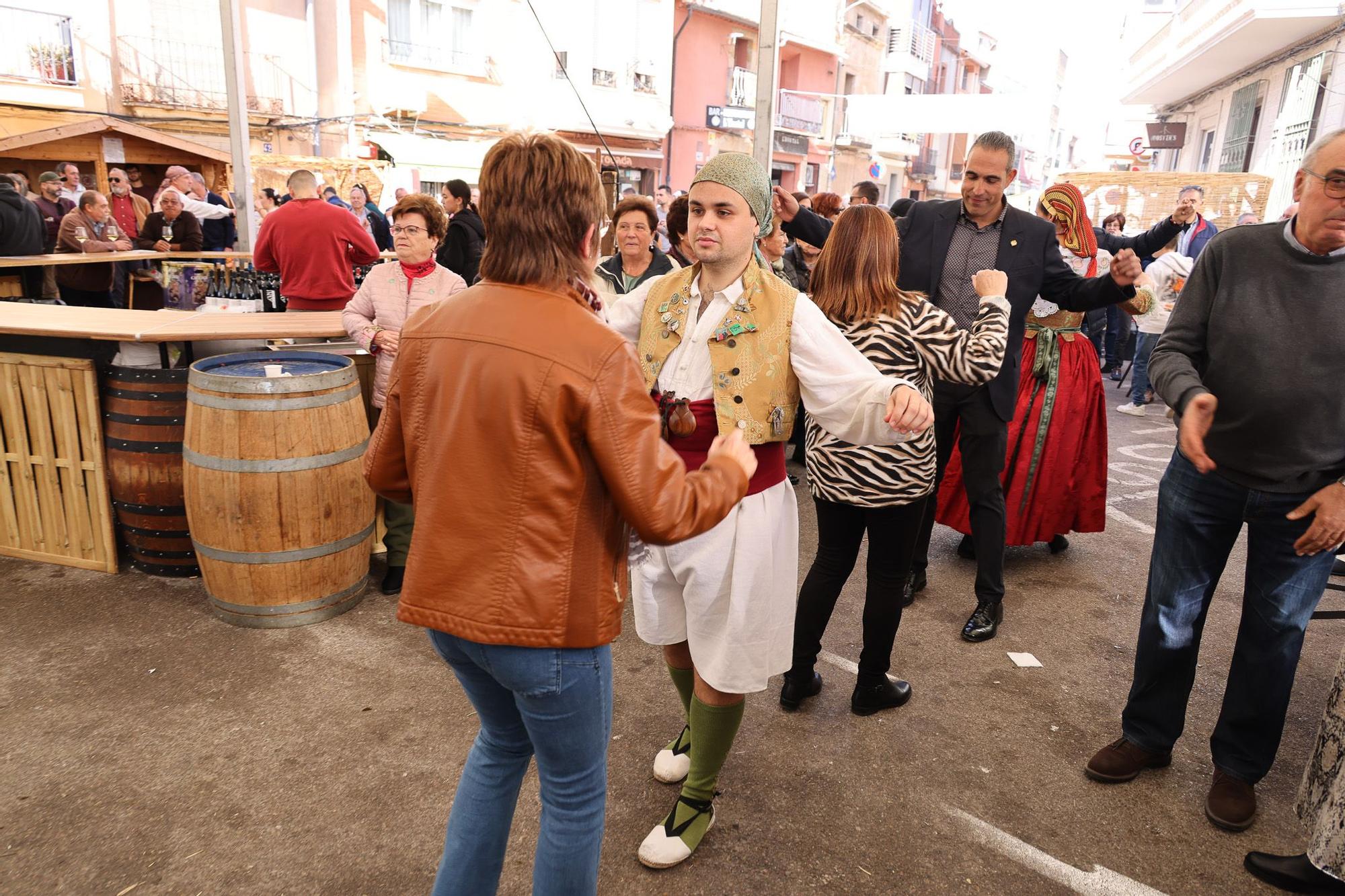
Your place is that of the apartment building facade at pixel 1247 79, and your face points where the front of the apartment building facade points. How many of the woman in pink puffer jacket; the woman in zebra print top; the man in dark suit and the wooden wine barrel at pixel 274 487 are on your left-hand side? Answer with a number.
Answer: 4

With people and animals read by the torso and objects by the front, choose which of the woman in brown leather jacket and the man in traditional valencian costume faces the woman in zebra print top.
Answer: the woman in brown leather jacket

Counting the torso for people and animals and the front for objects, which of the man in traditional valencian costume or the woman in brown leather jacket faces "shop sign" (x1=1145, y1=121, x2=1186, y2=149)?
the woman in brown leather jacket

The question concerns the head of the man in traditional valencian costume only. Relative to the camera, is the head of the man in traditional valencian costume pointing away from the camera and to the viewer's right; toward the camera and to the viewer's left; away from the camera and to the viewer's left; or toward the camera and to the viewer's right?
toward the camera and to the viewer's left

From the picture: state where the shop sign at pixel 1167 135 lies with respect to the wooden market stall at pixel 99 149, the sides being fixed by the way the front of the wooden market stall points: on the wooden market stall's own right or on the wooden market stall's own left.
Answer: on the wooden market stall's own left

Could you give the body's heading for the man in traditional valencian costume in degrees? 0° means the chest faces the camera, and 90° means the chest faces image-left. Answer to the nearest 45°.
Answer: approximately 45°

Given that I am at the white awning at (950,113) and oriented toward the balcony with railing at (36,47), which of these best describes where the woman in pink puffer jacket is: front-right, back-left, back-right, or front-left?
front-left

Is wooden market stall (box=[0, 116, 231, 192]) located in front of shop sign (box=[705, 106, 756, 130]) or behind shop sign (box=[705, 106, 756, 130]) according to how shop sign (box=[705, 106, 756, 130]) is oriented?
in front

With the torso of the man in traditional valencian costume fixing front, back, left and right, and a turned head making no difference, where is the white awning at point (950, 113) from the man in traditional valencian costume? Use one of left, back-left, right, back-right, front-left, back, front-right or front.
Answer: back-right

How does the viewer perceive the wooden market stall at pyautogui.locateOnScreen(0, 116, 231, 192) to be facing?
facing the viewer

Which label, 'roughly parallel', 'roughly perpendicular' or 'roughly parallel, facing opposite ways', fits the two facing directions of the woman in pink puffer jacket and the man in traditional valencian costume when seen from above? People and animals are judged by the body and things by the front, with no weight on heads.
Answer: roughly parallel

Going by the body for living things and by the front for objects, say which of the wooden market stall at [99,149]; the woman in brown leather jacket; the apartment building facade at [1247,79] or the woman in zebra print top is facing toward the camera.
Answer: the wooden market stall

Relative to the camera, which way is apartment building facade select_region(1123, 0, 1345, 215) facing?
to the viewer's left

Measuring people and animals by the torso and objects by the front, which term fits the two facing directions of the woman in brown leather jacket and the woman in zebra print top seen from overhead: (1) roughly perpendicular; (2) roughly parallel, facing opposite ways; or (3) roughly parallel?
roughly parallel

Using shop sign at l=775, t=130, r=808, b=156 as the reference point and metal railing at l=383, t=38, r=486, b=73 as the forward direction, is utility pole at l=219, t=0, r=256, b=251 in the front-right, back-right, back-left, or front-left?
front-left

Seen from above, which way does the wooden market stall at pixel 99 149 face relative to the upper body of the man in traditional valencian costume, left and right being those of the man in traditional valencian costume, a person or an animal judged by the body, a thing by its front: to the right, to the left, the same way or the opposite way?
to the left

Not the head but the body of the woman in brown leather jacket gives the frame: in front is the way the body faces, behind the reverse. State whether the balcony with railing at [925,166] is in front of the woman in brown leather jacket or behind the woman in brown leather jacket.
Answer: in front

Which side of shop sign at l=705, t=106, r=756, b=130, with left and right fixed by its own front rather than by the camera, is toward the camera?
front
